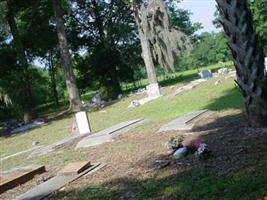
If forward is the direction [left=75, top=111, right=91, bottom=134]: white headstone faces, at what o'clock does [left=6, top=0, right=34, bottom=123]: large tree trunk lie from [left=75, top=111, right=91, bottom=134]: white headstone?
The large tree trunk is roughly at 4 o'clock from the white headstone.

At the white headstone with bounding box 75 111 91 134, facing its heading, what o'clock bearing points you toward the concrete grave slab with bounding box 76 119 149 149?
The concrete grave slab is roughly at 10 o'clock from the white headstone.

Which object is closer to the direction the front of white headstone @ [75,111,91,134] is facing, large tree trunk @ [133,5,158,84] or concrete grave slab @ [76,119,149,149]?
the concrete grave slab

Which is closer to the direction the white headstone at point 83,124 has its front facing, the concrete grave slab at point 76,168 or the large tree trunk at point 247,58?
the concrete grave slab

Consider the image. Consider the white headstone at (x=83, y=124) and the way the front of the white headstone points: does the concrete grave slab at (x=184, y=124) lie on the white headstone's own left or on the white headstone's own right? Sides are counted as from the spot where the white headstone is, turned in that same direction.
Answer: on the white headstone's own left

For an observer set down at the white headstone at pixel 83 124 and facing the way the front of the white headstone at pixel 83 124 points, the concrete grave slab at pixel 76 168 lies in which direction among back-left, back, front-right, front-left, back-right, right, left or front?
front-left

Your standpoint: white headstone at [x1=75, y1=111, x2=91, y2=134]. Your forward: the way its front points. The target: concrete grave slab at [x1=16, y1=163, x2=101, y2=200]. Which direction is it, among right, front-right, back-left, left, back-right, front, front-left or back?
front-left

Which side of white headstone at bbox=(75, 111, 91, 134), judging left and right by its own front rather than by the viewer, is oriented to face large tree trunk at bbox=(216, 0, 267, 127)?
left

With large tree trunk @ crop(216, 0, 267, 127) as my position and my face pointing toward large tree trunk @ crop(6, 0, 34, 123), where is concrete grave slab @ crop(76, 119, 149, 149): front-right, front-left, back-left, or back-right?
front-left

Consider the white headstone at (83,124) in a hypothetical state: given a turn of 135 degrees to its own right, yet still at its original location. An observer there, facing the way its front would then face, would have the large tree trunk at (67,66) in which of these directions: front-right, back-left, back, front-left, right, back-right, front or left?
front
